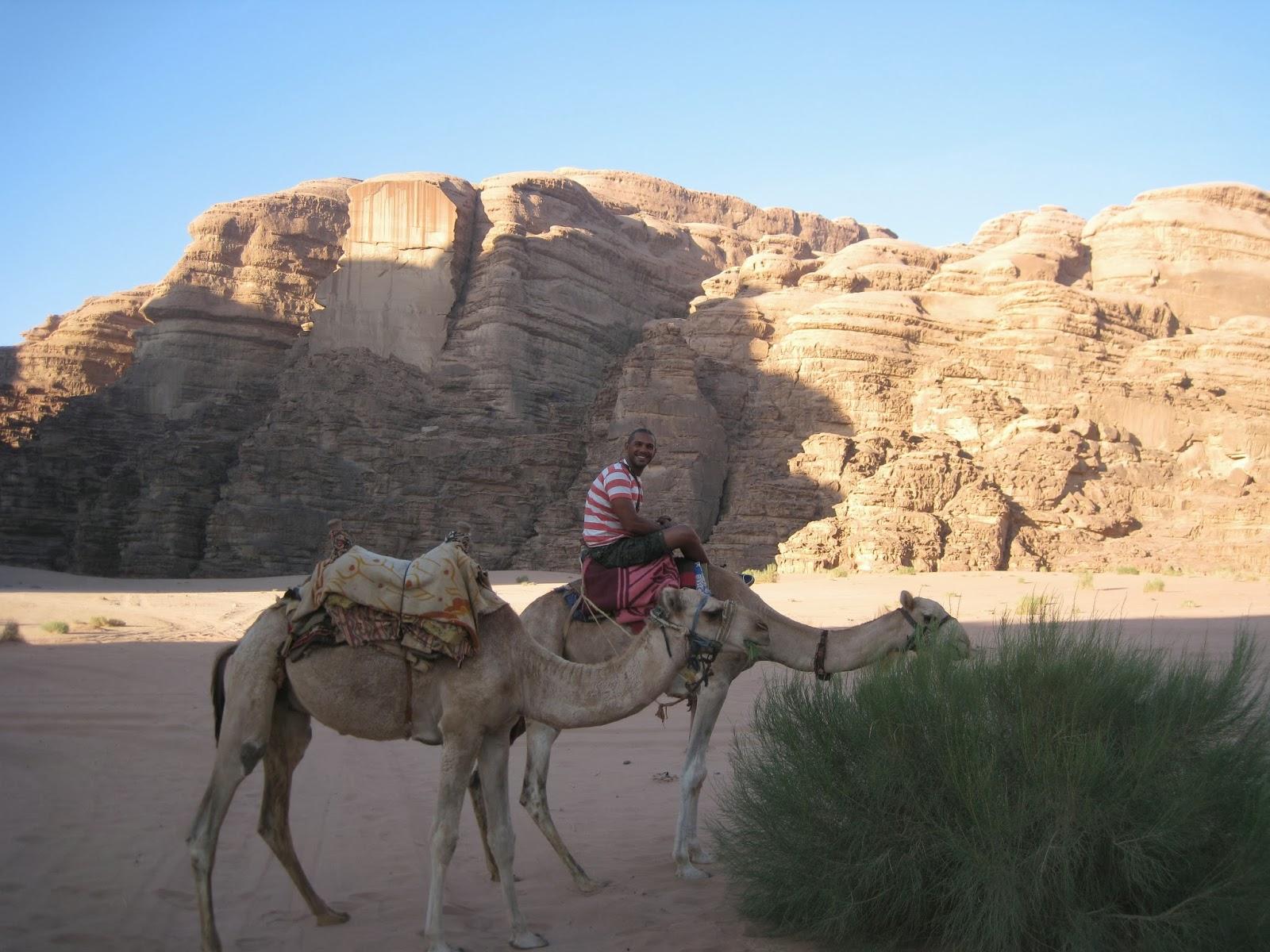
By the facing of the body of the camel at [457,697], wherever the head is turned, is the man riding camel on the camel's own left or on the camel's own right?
on the camel's own left

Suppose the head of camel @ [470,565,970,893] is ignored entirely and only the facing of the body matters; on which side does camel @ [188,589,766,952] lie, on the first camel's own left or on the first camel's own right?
on the first camel's own right

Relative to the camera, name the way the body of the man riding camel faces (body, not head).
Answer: to the viewer's right

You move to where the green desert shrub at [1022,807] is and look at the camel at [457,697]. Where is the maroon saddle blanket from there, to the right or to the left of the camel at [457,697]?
right

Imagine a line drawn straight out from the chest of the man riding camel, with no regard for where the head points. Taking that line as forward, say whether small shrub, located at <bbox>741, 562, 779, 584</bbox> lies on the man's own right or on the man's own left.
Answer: on the man's own left

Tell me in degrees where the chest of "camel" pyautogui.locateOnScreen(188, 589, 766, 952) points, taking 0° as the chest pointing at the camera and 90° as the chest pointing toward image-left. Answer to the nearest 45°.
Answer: approximately 270°

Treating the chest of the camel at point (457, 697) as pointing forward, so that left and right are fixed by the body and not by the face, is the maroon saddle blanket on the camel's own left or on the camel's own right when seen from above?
on the camel's own left

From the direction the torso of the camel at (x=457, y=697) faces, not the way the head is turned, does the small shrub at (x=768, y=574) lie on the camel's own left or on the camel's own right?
on the camel's own left

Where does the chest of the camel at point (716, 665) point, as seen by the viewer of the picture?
to the viewer's right

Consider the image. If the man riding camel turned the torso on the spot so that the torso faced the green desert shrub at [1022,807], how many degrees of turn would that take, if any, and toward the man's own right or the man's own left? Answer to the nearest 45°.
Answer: approximately 45° to the man's own right
